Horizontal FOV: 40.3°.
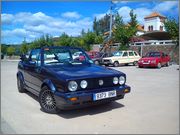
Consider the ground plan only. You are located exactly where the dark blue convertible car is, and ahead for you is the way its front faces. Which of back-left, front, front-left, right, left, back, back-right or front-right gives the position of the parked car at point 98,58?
back-left

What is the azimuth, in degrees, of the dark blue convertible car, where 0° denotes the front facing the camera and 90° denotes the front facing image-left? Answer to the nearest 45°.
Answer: approximately 315°

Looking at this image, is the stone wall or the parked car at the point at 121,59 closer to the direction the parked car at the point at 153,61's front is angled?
the parked car

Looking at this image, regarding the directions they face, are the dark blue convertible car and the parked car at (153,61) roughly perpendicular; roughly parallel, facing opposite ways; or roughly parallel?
roughly perpendicular

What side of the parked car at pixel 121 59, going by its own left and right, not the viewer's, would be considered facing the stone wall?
back

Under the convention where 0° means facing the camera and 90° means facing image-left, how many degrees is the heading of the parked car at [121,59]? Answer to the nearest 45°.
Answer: approximately 45°

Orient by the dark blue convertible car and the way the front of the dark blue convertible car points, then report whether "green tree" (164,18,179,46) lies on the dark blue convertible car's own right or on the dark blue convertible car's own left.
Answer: on the dark blue convertible car's own left

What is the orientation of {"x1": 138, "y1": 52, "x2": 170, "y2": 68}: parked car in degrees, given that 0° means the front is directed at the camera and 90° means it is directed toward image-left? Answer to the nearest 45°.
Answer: approximately 45°

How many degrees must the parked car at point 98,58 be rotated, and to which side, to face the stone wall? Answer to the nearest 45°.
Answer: approximately 180°

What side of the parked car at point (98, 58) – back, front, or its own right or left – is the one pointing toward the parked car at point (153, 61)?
left

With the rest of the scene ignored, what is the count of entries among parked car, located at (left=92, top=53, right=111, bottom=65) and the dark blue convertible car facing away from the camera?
0
